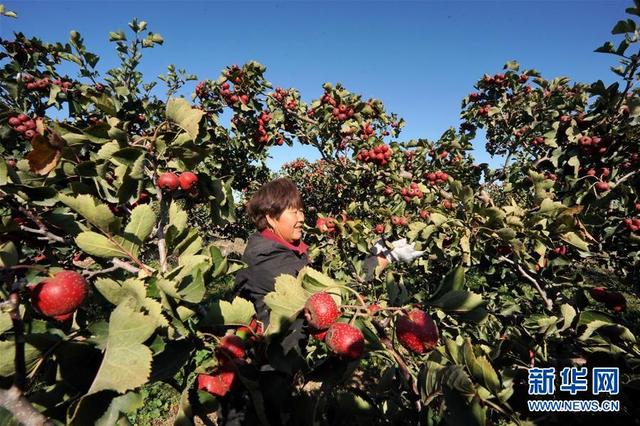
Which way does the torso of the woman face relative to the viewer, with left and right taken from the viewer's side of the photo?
facing to the right of the viewer
